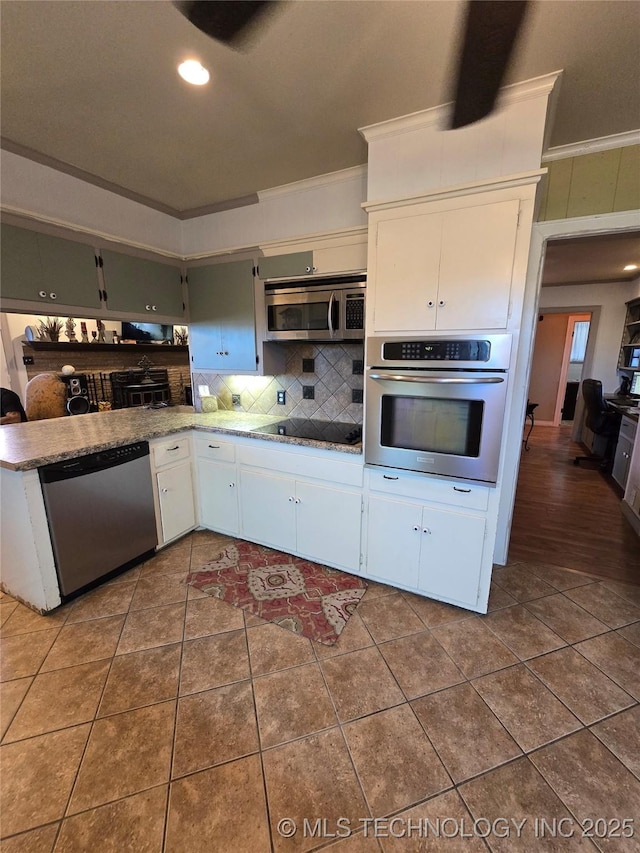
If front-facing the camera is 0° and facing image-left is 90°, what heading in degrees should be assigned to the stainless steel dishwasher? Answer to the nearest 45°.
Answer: approximately 315°

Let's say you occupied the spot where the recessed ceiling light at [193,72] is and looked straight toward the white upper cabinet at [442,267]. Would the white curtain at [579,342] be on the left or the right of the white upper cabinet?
left

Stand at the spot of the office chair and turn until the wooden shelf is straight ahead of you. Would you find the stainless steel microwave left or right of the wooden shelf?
left

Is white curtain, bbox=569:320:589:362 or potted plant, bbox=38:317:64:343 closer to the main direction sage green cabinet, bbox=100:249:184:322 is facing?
the white curtain

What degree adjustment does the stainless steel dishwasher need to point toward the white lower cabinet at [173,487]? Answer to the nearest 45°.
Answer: approximately 90° to its left

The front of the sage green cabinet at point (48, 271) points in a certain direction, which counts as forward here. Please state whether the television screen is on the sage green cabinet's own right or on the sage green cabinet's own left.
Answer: on the sage green cabinet's own left

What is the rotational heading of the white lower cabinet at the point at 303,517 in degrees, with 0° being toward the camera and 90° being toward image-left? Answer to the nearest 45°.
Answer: approximately 45°

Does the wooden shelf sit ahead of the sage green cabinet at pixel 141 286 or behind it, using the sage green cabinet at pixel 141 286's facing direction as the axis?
behind

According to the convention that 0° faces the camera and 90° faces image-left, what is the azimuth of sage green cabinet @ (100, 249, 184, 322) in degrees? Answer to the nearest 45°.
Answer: approximately 315°
